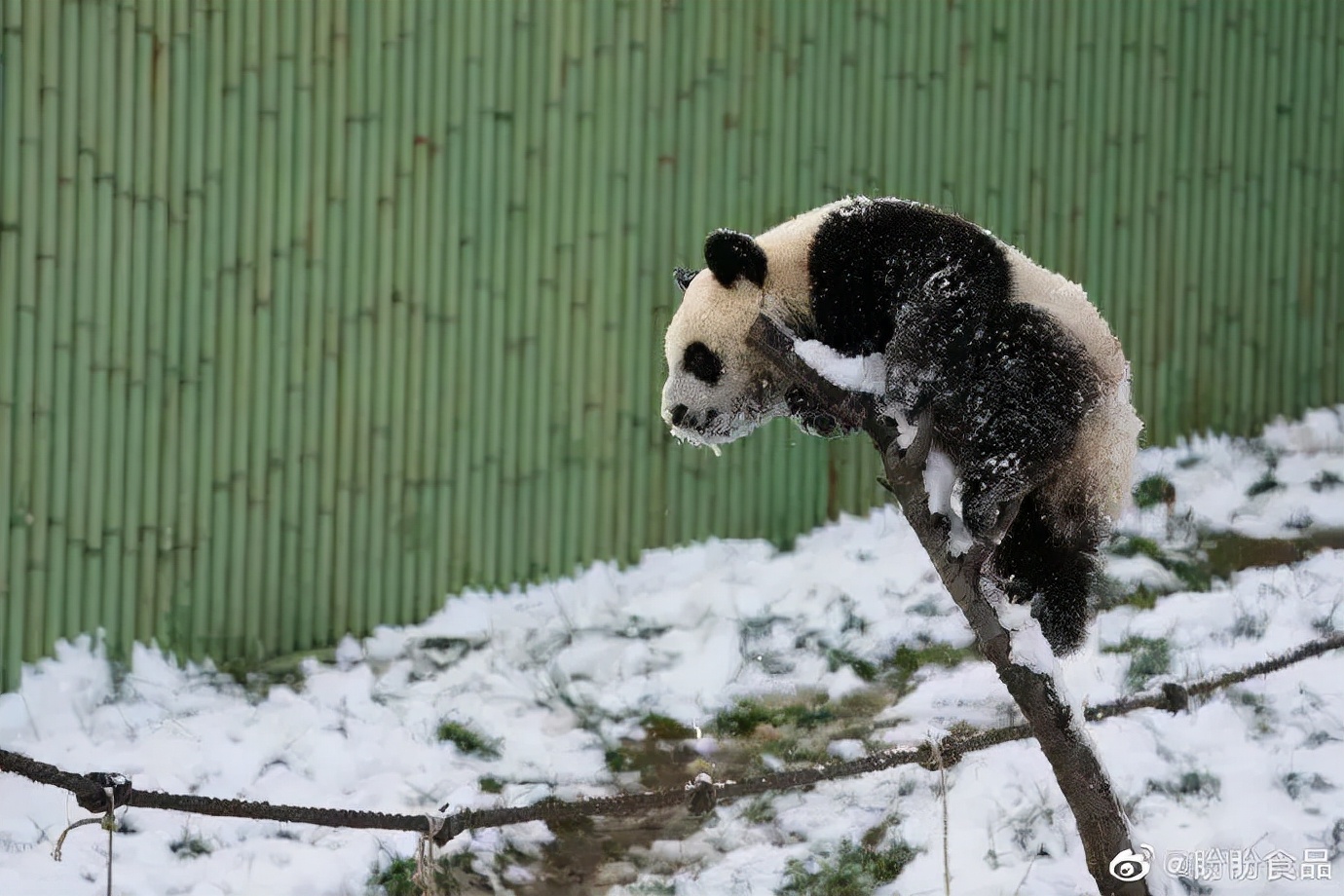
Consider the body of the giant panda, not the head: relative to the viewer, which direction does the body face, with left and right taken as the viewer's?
facing to the left of the viewer

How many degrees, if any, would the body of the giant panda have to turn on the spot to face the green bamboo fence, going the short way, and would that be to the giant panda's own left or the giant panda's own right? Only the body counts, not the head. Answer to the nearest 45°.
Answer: approximately 45° to the giant panda's own right
